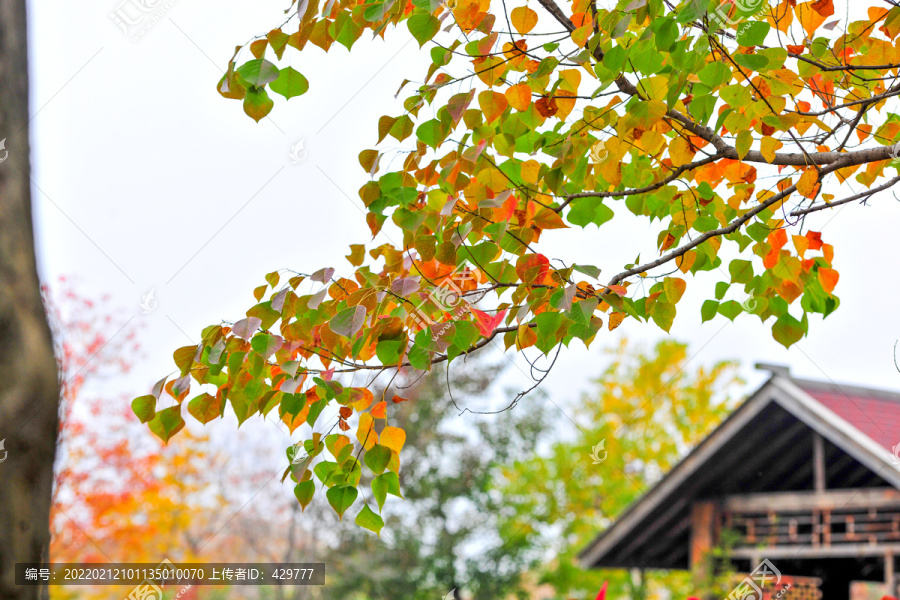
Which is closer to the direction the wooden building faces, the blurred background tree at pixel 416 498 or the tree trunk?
the tree trunk

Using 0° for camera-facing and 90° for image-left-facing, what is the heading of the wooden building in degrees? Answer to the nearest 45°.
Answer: approximately 45°

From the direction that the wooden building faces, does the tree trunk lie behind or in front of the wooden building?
in front

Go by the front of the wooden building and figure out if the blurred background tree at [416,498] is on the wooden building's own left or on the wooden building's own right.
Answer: on the wooden building's own right

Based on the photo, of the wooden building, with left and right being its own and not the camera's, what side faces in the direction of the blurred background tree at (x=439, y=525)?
right

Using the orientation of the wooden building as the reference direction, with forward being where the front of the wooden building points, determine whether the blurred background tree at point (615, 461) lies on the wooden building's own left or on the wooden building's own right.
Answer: on the wooden building's own right
